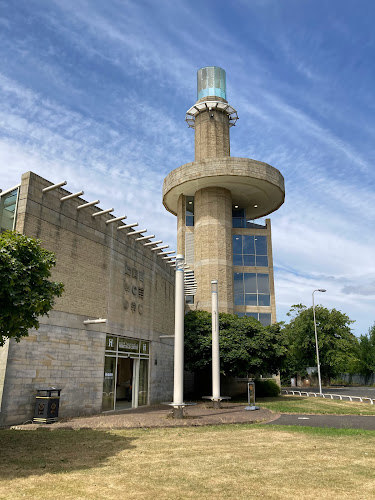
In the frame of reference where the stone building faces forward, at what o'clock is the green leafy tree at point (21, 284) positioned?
The green leafy tree is roughly at 2 o'clock from the stone building.

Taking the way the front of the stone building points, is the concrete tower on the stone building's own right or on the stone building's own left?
on the stone building's own left

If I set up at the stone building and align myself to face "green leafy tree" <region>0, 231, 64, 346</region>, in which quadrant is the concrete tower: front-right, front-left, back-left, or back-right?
back-left

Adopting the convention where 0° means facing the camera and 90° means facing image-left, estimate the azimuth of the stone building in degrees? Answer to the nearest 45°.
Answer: approximately 315°

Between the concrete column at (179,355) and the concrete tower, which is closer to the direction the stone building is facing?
the concrete column
